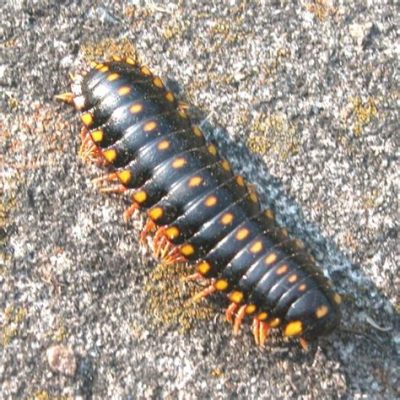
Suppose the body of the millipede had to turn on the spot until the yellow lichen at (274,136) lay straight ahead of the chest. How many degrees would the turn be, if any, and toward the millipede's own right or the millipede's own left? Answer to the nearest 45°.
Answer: approximately 135° to the millipede's own left

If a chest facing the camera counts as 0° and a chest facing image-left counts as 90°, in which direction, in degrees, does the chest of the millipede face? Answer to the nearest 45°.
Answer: approximately 315°

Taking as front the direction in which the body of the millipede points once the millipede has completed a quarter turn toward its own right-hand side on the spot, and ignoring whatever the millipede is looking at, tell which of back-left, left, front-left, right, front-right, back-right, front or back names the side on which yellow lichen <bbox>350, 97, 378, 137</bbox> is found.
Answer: back
